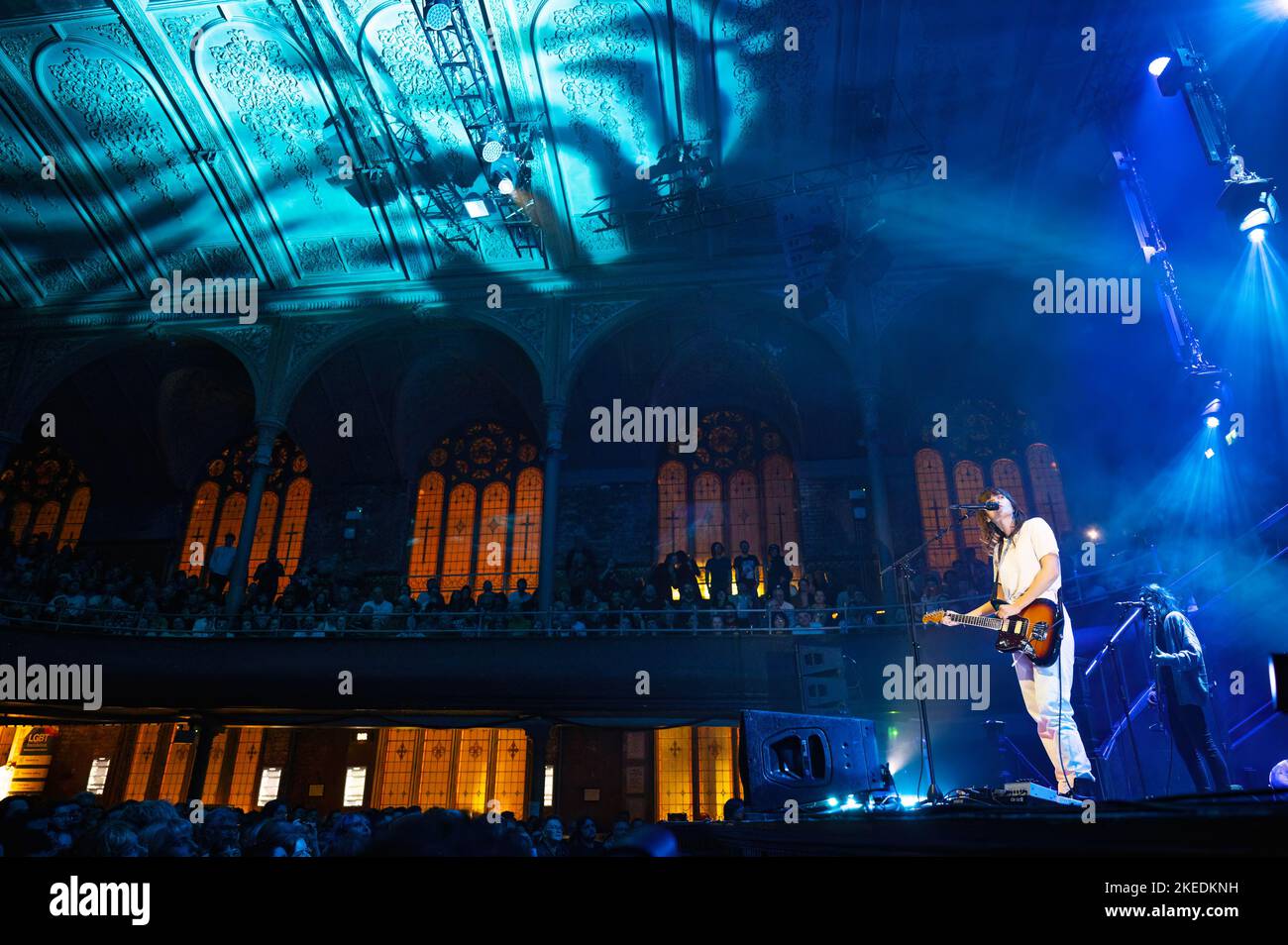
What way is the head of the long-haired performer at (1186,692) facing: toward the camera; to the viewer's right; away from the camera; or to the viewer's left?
to the viewer's left

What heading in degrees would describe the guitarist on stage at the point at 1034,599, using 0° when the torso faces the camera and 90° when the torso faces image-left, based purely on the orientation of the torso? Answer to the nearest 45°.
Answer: approximately 45°

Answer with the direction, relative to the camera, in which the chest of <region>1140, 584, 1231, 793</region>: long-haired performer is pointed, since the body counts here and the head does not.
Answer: to the viewer's left

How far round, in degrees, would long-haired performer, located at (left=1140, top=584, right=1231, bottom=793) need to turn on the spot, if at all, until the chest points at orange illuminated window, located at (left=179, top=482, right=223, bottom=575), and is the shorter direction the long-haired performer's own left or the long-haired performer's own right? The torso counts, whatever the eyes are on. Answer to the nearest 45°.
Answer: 0° — they already face it

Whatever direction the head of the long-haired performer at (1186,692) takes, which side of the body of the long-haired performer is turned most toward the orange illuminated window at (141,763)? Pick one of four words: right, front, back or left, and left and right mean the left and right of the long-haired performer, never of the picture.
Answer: front

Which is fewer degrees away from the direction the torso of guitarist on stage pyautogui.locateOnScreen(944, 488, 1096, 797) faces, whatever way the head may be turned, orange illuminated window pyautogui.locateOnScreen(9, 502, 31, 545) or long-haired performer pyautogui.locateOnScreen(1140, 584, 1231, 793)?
the orange illuminated window

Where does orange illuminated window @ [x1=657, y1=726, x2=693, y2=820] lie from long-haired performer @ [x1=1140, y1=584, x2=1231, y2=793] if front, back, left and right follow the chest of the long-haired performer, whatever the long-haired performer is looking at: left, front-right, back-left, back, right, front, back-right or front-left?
front-right

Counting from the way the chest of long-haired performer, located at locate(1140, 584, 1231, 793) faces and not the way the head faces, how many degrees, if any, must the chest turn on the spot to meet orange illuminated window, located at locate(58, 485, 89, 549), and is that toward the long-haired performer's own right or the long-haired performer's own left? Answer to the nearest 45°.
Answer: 0° — they already face it

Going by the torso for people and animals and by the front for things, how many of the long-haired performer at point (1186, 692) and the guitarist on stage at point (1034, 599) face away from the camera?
0

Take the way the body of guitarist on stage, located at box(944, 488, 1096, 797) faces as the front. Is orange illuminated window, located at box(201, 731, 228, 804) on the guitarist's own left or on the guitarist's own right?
on the guitarist's own right
